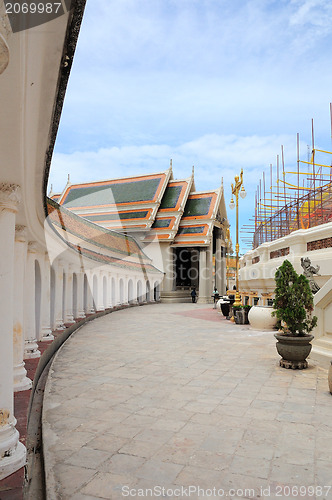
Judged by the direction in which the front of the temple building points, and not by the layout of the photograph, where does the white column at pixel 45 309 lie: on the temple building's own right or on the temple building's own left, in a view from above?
on the temple building's own right

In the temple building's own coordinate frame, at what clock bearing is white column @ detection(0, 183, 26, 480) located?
The white column is roughly at 3 o'clock from the temple building.

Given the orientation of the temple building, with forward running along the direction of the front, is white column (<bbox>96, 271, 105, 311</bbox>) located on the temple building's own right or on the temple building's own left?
on the temple building's own right

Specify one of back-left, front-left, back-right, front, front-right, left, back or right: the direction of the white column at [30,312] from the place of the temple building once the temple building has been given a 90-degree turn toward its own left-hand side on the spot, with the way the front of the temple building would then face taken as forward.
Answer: back

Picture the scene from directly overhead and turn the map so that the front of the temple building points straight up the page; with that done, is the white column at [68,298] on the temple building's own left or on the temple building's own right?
on the temple building's own right

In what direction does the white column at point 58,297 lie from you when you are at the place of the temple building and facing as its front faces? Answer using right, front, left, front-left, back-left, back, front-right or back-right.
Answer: right

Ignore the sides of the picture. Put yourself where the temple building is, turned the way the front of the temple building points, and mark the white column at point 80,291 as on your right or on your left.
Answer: on your right

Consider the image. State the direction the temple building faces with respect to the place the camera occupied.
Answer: facing to the right of the viewer
